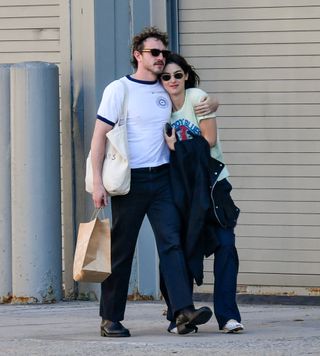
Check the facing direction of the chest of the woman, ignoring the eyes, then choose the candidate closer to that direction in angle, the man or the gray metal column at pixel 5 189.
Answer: the man

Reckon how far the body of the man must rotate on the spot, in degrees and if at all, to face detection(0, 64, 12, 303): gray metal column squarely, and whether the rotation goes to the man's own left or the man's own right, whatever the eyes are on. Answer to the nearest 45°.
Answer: approximately 180°

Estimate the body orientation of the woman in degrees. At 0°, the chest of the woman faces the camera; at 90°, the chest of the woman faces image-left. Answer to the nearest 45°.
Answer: approximately 0°

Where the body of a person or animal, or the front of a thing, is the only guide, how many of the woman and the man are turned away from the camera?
0

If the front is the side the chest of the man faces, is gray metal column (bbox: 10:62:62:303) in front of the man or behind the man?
behind

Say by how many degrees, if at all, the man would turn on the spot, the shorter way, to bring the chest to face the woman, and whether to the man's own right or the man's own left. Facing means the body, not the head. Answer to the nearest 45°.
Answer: approximately 45° to the man's own left

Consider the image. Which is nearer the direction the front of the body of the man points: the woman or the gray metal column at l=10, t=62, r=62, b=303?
the woman

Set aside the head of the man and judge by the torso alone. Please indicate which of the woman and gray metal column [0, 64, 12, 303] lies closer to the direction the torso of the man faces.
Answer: the woman
